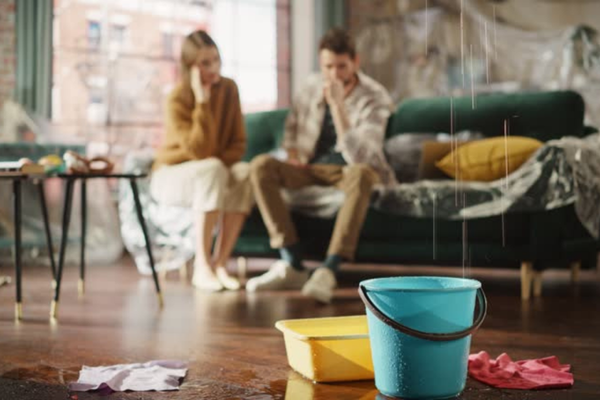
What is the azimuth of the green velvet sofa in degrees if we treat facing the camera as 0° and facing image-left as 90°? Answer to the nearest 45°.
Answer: approximately 0°

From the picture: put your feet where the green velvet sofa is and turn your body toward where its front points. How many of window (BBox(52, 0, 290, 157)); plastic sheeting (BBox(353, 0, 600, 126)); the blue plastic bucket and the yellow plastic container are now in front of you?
2

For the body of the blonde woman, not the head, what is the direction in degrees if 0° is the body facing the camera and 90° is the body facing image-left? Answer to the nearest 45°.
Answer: approximately 315°

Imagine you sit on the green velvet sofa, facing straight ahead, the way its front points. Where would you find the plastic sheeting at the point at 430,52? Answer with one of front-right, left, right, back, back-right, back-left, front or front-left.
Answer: back

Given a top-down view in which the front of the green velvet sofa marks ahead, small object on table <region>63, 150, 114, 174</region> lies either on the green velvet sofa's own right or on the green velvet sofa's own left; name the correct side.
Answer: on the green velvet sofa's own right
